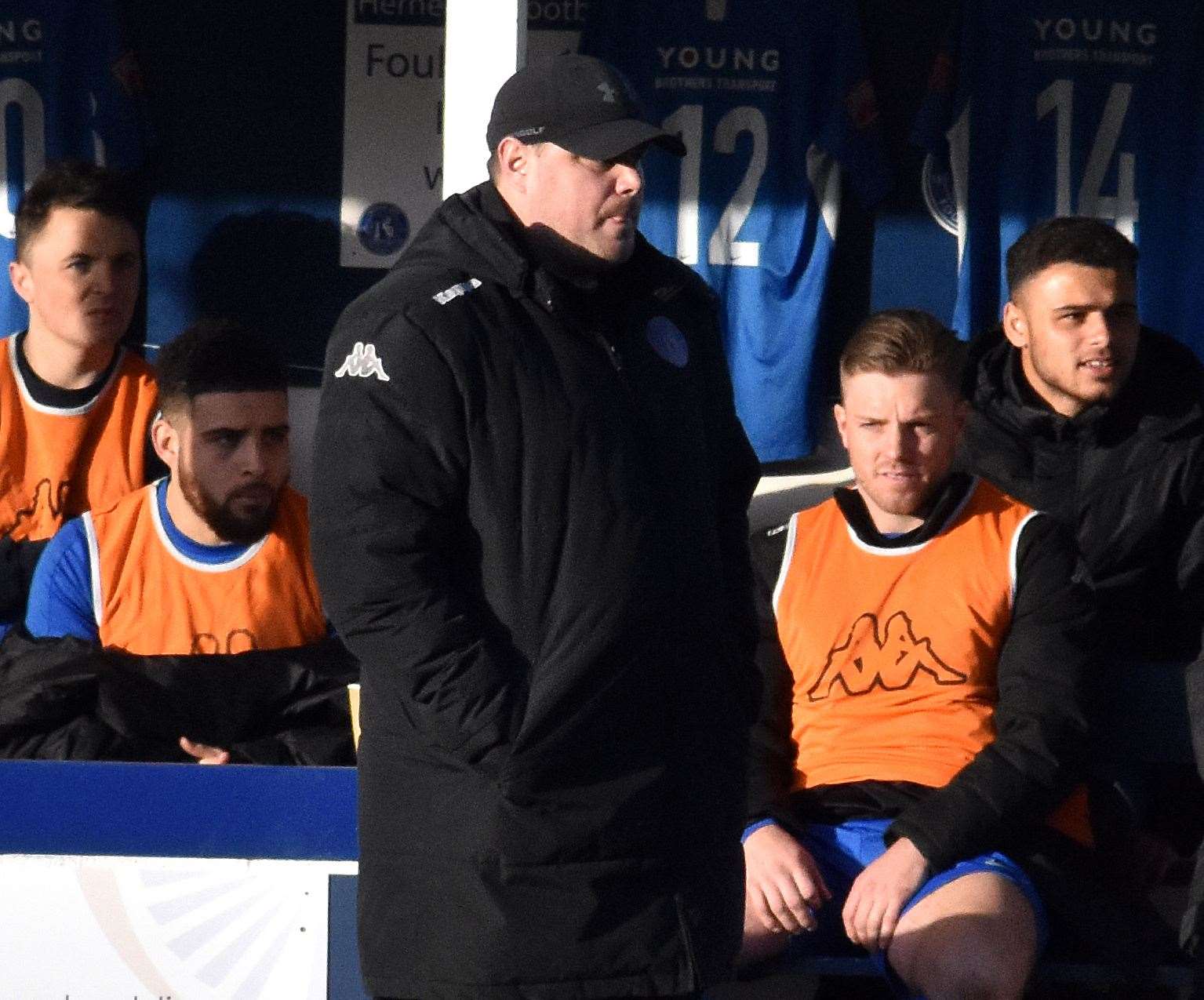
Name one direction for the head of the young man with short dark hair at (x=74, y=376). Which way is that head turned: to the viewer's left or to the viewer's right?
to the viewer's right

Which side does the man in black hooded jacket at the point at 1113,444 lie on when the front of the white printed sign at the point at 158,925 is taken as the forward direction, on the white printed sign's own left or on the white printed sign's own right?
on the white printed sign's own left

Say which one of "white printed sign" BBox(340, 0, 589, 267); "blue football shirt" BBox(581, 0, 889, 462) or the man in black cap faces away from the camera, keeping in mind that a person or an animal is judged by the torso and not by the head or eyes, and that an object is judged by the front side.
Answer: the blue football shirt

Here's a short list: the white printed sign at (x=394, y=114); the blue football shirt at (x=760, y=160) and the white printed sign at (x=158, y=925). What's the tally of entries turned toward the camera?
2

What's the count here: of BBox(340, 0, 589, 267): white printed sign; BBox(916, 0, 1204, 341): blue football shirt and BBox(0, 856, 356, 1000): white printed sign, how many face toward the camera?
2

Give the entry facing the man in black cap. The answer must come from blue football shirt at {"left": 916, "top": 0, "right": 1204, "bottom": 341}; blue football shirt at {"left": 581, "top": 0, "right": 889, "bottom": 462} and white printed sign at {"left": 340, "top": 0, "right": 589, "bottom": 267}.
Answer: the white printed sign

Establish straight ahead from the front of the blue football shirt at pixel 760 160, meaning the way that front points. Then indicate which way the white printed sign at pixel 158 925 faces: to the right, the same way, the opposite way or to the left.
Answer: the opposite way

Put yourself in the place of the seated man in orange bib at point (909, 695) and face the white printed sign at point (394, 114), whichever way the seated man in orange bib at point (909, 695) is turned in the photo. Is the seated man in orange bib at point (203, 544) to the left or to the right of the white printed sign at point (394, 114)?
left

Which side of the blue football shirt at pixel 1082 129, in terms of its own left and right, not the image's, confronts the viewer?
back

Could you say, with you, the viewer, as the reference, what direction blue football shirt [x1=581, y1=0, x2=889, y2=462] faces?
facing away from the viewer

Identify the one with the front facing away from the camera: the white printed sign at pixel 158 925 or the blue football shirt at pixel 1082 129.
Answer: the blue football shirt
